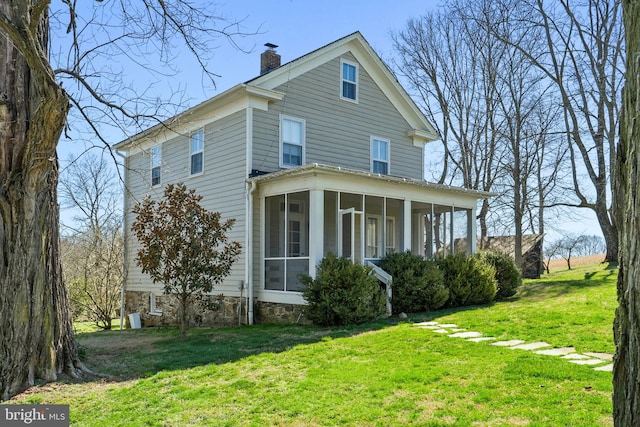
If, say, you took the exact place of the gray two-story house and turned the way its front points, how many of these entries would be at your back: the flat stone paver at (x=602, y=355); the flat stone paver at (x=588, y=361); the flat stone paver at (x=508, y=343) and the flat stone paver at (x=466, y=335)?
0

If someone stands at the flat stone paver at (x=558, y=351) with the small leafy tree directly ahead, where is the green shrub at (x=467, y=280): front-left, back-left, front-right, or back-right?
front-right

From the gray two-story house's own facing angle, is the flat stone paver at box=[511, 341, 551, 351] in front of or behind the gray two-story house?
in front

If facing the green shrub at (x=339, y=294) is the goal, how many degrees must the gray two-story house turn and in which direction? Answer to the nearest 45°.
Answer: approximately 45° to its right

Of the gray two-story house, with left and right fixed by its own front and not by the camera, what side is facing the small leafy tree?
right

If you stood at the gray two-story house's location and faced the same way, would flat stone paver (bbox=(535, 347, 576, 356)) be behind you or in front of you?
in front

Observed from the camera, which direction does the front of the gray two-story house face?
facing the viewer and to the right of the viewer

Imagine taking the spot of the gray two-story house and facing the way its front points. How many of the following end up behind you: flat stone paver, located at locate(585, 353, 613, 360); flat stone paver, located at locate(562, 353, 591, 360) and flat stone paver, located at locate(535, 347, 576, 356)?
0
